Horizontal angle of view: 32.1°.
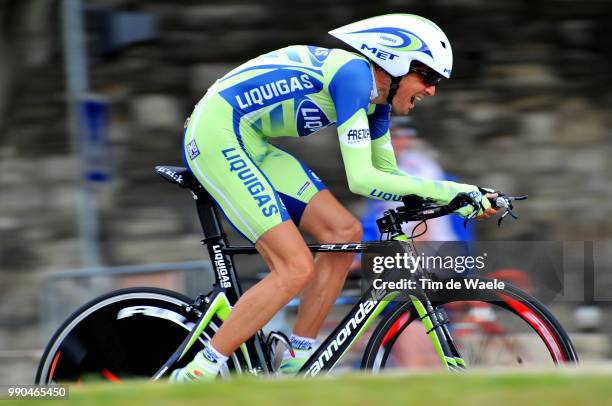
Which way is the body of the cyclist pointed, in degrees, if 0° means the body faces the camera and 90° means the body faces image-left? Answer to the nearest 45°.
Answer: approximately 270°

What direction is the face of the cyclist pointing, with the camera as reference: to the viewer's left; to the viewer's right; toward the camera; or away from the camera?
to the viewer's right

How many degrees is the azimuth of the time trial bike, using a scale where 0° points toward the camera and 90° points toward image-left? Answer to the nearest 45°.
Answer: approximately 270°
